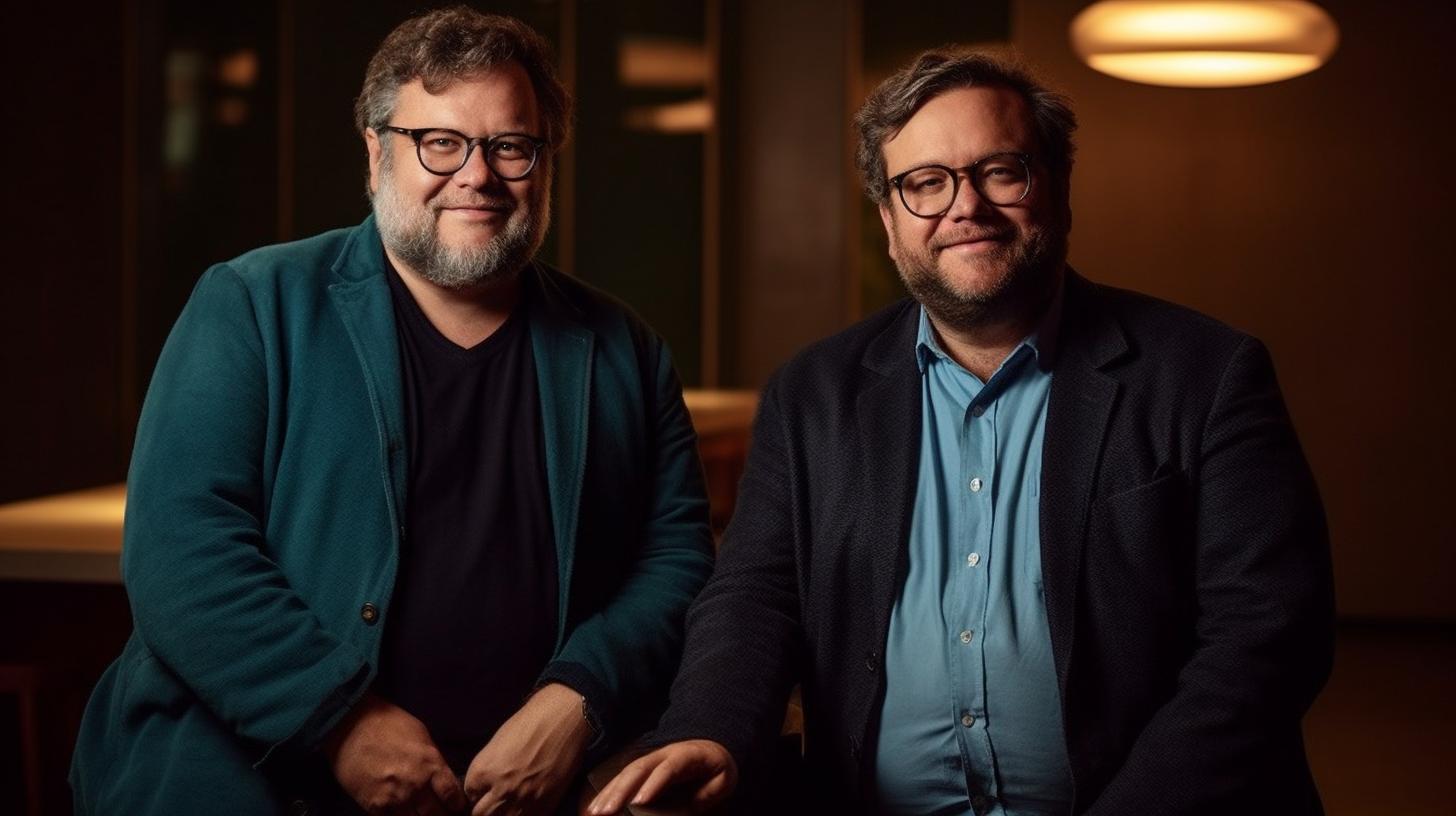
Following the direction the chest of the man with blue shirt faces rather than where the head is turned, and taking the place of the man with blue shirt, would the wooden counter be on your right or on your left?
on your right

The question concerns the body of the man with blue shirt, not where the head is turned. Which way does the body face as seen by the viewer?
toward the camera

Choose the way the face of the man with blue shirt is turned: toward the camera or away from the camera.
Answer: toward the camera

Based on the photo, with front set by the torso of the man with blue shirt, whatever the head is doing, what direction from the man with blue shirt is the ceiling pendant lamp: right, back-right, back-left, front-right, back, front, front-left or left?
back

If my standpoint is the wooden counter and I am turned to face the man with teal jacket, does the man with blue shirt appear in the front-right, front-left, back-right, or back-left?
front-left

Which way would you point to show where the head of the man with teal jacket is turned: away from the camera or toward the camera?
toward the camera
